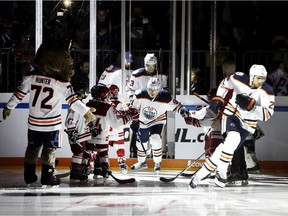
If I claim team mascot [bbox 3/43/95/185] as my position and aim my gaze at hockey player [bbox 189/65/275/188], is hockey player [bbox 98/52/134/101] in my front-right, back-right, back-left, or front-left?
front-left

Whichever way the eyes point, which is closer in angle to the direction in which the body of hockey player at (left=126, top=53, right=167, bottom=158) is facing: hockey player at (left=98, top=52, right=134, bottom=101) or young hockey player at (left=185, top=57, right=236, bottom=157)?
the young hockey player

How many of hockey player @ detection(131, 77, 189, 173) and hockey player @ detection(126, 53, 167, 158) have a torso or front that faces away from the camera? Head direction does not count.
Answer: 0

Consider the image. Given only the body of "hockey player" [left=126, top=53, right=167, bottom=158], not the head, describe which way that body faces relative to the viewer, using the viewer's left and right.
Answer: facing the viewer and to the right of the viewer

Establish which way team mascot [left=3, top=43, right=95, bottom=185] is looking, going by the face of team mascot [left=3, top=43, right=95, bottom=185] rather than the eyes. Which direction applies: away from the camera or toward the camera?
away from the camera

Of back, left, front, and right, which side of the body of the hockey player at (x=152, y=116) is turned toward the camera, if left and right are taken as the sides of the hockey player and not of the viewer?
front

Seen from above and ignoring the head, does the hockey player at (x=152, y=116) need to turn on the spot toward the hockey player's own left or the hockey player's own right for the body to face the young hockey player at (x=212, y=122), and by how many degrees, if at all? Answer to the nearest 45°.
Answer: approximately 45° to the hockey player's own left

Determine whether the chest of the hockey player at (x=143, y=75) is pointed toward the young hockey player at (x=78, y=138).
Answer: no

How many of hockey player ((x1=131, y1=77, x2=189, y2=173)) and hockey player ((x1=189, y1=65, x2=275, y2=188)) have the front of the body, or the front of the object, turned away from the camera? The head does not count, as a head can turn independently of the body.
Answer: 0

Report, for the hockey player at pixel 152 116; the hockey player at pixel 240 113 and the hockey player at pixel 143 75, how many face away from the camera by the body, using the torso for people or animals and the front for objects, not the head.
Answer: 0

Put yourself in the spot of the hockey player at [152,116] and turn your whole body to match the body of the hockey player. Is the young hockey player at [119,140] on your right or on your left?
on your right
